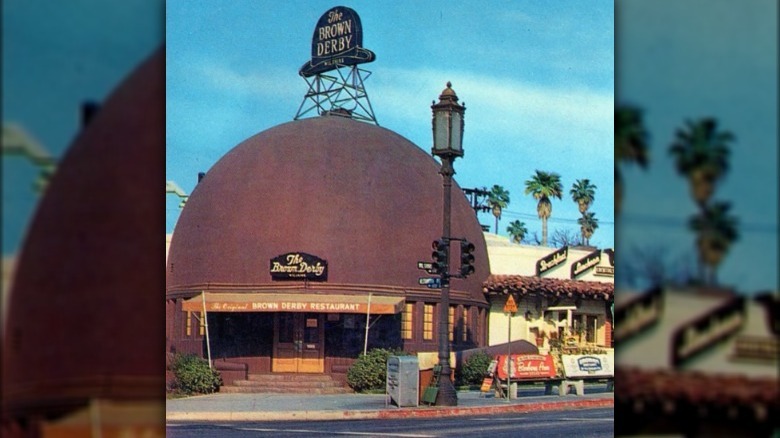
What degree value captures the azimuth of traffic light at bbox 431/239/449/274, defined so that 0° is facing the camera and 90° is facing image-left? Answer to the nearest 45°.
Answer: approximately 45°

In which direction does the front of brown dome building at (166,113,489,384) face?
toward the camera

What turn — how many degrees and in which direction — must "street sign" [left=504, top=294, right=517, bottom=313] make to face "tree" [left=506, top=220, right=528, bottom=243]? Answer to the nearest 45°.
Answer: approximately 180°

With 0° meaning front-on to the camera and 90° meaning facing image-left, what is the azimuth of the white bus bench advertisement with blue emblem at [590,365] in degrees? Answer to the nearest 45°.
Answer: approximately 0°
